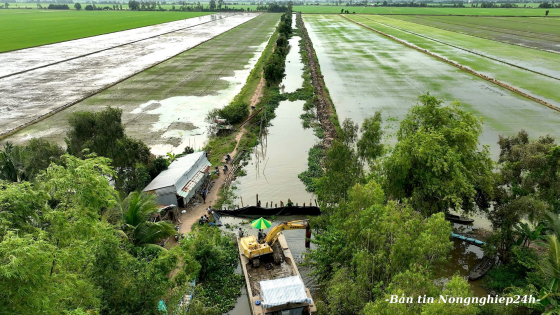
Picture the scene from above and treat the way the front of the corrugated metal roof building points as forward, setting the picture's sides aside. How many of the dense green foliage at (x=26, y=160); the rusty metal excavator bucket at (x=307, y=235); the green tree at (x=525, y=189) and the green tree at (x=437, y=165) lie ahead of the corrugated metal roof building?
3

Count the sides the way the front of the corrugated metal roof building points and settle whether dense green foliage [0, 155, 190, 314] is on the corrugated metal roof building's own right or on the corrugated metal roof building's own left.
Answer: on the corrugated metal roof building's own right

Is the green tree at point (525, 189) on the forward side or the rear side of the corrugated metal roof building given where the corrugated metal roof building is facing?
on the forward side

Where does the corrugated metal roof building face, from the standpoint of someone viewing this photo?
facing the viewer and to the right of the viewer

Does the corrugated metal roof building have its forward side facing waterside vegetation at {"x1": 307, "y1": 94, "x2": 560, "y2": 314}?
yes

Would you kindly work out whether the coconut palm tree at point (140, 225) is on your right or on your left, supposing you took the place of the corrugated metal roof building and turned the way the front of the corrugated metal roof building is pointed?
on your right

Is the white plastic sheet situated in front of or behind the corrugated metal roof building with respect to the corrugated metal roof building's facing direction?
in front

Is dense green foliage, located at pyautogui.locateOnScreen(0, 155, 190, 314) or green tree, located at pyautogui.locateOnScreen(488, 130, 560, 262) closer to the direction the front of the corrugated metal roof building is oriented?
the green tree

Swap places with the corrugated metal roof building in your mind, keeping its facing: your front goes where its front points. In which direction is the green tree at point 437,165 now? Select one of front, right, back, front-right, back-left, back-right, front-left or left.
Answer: front
